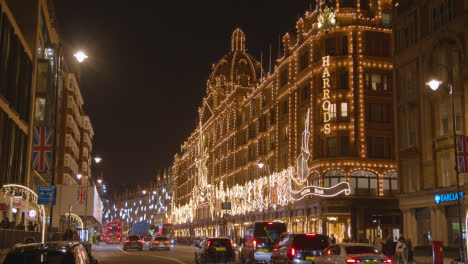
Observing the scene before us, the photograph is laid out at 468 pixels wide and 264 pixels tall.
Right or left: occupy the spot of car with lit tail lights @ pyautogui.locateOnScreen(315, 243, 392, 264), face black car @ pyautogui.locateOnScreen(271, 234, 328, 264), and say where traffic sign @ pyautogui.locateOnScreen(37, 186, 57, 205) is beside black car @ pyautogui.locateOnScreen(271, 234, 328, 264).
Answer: left

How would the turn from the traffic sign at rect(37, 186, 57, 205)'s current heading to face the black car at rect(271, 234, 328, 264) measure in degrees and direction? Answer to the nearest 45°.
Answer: approximately 45° to its left

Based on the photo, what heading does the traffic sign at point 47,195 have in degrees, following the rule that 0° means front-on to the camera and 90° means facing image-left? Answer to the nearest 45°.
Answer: approximately 0°

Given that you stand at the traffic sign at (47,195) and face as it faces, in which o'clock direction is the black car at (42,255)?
The black car is roughly at 12 o'clock from the traffic sign.

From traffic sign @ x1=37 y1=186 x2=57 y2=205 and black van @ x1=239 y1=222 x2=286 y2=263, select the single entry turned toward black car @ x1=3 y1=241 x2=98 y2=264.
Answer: the traffic sign

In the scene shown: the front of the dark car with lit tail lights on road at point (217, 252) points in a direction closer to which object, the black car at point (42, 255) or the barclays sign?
the barclays sign

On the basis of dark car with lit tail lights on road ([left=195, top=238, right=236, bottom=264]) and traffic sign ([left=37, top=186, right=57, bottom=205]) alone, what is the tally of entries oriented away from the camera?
1

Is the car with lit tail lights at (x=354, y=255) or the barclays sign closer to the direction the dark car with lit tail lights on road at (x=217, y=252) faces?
the barclays sign

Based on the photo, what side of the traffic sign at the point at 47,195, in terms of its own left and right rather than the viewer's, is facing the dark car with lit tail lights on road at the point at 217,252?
left

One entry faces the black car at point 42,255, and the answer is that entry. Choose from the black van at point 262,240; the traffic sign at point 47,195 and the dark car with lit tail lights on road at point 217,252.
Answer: the traffic sign

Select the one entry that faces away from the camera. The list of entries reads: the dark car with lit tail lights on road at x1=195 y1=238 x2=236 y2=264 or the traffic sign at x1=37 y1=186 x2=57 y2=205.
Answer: the dark car with lit tail lights on road

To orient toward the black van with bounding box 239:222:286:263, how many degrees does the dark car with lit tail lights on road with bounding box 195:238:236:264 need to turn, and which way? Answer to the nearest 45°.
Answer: approximately 45° to its right

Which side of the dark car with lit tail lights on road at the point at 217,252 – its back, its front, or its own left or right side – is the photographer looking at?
back

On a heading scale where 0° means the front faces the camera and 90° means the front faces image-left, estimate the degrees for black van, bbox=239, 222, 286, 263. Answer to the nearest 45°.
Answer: approximately 135°

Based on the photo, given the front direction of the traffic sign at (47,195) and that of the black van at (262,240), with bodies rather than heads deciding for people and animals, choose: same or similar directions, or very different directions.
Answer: very different directions
